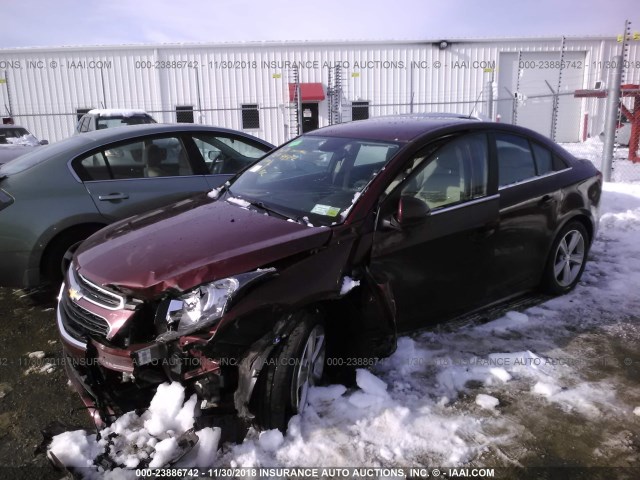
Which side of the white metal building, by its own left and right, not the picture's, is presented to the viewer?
front

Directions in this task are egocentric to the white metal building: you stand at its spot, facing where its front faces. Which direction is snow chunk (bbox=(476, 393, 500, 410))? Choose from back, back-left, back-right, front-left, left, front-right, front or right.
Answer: front

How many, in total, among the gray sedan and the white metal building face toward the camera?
1

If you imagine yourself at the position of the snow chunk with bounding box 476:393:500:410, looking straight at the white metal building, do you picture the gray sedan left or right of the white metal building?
left

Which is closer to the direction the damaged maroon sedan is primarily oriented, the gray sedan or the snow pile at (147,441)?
the snow pile

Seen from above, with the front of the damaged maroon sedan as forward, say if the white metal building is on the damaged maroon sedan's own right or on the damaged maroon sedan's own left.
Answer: on the damaged maroon sedan's own right

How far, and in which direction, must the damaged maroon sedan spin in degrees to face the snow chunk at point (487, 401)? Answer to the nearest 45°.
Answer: approximately 135° to its left

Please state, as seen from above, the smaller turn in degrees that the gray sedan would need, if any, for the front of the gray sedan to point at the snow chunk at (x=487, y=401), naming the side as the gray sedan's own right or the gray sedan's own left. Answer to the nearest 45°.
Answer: approximately 90° to the gray sedan's own right

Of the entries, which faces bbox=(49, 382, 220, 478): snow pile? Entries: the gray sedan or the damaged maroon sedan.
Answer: the damaged maroon sedan

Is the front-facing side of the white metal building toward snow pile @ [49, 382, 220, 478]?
yes

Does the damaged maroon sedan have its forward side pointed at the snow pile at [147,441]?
yes

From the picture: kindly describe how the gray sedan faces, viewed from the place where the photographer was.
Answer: facing away from the viewer and to the right of the viewer

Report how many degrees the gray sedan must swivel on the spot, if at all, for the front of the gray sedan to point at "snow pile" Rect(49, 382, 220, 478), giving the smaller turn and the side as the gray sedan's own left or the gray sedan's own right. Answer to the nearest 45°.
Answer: approximately 135° to the gray sedan's own right
